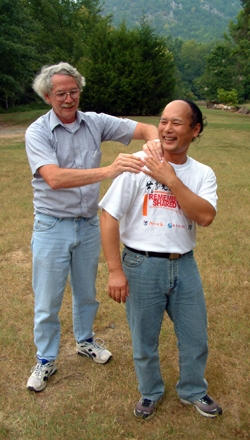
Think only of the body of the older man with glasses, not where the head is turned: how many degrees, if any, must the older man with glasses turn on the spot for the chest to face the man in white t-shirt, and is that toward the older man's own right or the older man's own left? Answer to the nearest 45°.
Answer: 0° — they already face them

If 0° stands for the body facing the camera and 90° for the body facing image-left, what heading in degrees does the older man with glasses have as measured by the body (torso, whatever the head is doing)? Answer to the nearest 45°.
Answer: approximately 315°

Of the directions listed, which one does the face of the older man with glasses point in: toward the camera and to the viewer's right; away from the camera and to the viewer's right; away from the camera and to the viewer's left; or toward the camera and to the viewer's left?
toward the camera and to the viewer's right

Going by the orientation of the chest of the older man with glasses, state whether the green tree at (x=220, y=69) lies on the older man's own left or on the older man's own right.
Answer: on the older man's own left

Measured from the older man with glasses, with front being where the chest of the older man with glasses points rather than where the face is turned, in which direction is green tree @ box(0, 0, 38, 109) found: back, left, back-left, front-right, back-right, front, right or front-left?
back-left

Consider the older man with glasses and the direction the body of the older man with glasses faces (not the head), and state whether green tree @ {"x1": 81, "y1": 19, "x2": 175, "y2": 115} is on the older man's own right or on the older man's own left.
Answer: on the older man's own left

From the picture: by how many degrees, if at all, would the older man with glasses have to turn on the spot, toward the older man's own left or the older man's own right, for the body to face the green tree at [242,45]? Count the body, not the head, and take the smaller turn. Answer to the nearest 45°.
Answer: approximately 135° to the older man's own left

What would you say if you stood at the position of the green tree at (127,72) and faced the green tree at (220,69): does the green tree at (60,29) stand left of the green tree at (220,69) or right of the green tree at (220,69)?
left

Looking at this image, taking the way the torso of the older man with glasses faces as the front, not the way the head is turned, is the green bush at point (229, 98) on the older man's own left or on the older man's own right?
on the older man's own left
